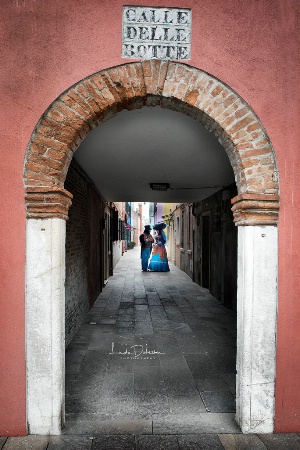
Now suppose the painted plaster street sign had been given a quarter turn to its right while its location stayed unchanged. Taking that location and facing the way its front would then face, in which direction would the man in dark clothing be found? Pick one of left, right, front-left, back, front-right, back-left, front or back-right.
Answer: right

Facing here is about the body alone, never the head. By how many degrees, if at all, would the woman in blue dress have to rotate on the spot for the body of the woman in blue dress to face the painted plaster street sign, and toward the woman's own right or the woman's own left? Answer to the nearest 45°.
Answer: approximately 45° to the woman's own left

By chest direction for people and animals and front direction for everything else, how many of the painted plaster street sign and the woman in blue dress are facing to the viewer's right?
0

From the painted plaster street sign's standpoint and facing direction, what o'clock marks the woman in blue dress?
The woman in blue dress is roughly at 6 o'clock from the painted plaster street sign.

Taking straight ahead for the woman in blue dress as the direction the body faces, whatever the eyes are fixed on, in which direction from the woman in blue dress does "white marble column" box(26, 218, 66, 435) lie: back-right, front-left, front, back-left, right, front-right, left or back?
front-left

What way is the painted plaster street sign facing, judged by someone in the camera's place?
facing the viewer

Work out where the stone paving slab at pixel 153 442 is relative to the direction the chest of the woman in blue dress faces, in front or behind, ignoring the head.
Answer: in front

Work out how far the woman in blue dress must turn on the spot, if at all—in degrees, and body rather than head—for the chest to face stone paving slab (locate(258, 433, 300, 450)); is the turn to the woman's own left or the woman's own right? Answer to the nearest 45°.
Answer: approximately 45° to the woman's own left

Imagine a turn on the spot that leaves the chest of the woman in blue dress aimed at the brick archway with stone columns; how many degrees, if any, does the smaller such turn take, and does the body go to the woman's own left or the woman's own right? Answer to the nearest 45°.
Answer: approximately 45° to the woman's own left
